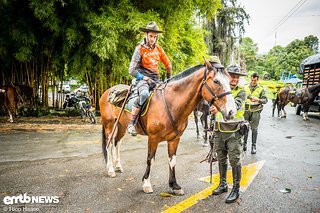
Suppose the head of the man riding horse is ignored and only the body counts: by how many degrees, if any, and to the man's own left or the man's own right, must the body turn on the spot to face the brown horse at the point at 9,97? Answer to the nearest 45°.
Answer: approximately 180°

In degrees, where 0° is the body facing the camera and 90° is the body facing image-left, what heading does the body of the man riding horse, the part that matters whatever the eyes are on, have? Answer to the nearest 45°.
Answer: approximately 315°

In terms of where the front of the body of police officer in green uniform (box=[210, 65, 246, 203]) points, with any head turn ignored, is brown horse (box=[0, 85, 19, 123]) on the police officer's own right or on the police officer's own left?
on the police officer's own right

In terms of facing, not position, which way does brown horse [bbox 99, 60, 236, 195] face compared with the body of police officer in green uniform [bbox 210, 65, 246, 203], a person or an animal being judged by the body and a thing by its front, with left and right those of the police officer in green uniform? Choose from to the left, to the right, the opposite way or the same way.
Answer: to the left

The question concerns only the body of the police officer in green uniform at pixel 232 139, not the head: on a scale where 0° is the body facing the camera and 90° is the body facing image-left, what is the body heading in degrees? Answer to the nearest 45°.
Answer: approximately 45°

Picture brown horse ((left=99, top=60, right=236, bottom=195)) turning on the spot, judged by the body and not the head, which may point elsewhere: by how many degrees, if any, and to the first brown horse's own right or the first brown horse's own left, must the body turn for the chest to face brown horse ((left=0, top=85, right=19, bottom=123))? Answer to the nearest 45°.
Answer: approximately 180°
